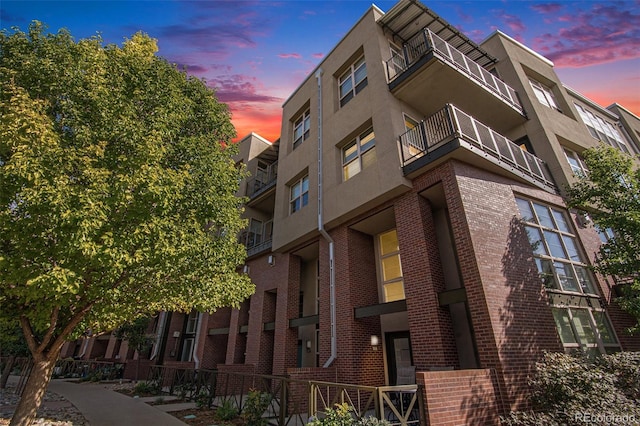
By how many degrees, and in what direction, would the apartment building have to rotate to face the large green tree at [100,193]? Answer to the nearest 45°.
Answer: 0° — it already faces it

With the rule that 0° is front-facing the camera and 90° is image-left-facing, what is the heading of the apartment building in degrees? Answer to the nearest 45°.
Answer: approximately 45°
